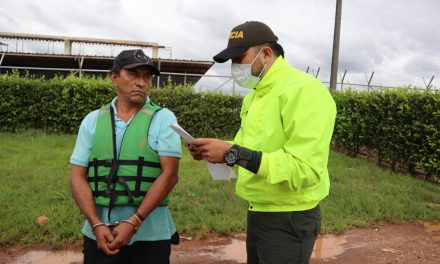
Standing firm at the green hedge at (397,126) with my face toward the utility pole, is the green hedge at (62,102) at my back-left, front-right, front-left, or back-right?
front-left

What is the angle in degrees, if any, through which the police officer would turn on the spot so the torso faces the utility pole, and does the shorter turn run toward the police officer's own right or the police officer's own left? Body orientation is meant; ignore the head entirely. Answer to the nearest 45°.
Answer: approximately 90° to the police officer's own right

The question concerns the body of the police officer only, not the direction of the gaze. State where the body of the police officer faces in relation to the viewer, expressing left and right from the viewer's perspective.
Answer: facing to the left of the viewer

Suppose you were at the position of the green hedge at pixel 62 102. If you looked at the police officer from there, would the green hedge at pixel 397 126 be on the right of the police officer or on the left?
left

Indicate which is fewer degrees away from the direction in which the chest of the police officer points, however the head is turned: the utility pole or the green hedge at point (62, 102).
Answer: the green hedge

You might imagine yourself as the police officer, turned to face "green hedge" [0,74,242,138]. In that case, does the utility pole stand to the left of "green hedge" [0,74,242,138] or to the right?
right

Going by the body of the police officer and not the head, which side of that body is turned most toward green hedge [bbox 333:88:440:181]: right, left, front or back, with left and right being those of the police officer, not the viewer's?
right

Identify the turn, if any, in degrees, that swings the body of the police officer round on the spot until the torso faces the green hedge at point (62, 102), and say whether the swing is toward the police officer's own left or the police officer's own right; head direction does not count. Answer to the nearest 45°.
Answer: approximately 45° to the police officer's own right
